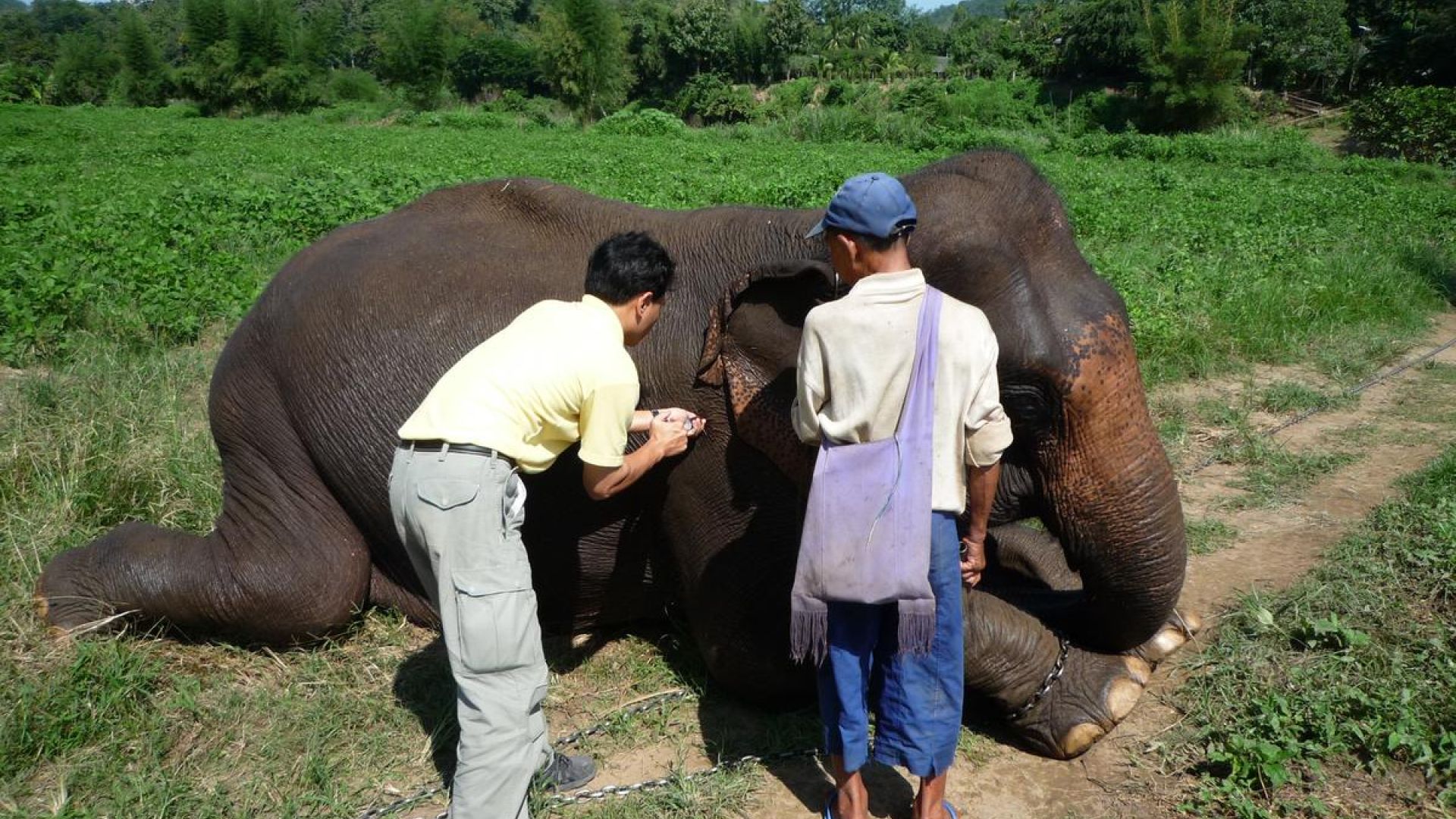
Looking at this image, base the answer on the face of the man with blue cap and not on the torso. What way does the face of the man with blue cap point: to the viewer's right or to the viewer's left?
to the viewer's left

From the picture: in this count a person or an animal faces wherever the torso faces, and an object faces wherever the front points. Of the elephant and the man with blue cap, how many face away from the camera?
1

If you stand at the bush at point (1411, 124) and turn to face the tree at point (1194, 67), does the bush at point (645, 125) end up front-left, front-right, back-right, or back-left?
front-left

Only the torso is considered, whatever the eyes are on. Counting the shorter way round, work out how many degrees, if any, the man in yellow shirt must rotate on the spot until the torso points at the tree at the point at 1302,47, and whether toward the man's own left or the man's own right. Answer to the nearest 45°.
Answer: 0° — they already face it

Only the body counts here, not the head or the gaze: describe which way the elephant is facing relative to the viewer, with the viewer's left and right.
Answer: facing to the right of the viewer

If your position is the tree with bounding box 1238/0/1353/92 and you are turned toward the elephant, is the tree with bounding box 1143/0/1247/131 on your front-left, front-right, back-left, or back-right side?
front-right

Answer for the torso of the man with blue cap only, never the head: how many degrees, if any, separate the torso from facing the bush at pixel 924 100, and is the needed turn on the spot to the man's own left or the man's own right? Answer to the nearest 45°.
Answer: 0° — they already face it

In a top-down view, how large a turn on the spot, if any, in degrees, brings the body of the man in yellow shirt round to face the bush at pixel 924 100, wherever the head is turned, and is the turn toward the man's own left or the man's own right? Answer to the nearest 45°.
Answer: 0° — they already face it

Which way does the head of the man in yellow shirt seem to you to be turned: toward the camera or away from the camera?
away from the camera

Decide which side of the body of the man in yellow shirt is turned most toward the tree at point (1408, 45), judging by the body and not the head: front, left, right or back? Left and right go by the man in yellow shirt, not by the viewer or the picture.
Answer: front

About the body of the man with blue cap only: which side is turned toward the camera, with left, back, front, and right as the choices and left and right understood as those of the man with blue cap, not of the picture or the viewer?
back

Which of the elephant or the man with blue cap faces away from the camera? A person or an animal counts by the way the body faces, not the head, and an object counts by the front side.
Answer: the man with blue cap

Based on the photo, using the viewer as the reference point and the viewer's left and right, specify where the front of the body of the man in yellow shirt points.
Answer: facing away from the viewer and to the right of the viewer

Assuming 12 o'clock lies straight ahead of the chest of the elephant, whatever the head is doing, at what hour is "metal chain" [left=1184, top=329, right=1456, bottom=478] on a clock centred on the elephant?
The metal chain is roughly at 11 o'clock from the elephant.

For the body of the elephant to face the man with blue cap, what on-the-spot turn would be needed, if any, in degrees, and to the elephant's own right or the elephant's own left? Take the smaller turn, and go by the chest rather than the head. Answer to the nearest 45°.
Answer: approximately 90° to the elephant's own right
